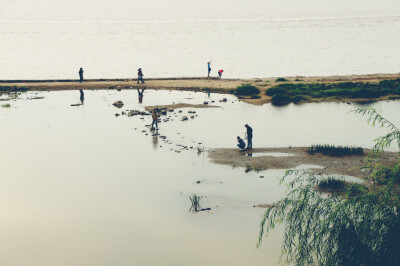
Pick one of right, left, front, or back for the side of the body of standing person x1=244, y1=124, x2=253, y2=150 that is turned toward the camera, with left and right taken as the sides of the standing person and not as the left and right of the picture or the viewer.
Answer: left

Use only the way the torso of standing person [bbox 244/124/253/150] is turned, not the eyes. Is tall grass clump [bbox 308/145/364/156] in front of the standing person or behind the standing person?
behind

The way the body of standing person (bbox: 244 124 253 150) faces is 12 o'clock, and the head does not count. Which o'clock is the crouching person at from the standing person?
The crouching person is roughly at 11 o'clock from the standing person.
